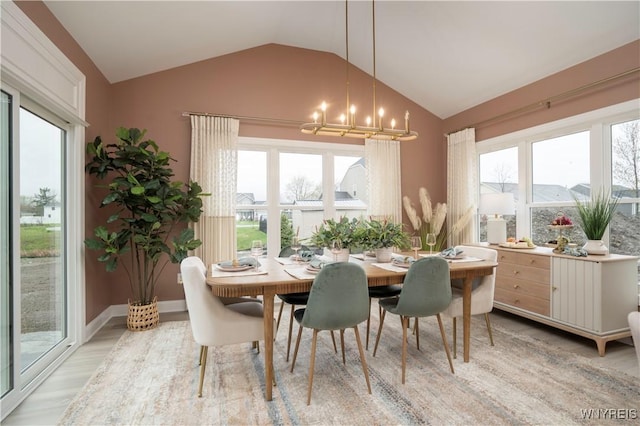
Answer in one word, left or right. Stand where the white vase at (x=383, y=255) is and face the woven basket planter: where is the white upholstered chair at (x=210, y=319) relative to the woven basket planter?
left

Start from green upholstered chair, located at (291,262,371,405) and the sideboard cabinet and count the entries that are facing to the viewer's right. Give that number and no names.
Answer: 0

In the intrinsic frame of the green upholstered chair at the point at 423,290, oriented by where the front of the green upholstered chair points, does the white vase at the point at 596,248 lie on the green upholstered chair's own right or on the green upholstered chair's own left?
on the green upholstered chair's own right

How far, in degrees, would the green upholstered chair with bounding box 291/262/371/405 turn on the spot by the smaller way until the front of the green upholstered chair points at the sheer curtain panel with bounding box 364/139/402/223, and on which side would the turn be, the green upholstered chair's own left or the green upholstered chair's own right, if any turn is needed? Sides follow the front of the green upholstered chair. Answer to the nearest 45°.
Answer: approximately 45° to the green upholstered chair's own right

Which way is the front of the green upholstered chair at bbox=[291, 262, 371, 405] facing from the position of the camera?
facing away from the viewer and to the left of the viewer

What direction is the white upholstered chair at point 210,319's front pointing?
to the viewer's right

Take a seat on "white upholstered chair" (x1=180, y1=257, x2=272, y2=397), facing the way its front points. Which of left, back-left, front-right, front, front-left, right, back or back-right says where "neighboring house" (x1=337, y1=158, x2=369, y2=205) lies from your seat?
front-left

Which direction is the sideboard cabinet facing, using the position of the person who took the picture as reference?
facing the viewer and to the left of the viewer

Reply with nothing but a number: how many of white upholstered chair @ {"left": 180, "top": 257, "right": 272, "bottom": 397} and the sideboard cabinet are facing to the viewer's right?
1

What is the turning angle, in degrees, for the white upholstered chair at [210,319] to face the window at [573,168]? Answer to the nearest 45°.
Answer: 0° — it already faces it

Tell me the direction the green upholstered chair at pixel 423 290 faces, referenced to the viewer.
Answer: facing away from the viewer and to the left of the viewer

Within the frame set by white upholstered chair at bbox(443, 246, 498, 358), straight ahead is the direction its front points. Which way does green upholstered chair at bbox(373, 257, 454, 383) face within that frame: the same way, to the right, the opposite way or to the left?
to the right

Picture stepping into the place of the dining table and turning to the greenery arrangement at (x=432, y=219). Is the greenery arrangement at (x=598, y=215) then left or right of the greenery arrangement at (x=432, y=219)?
right
